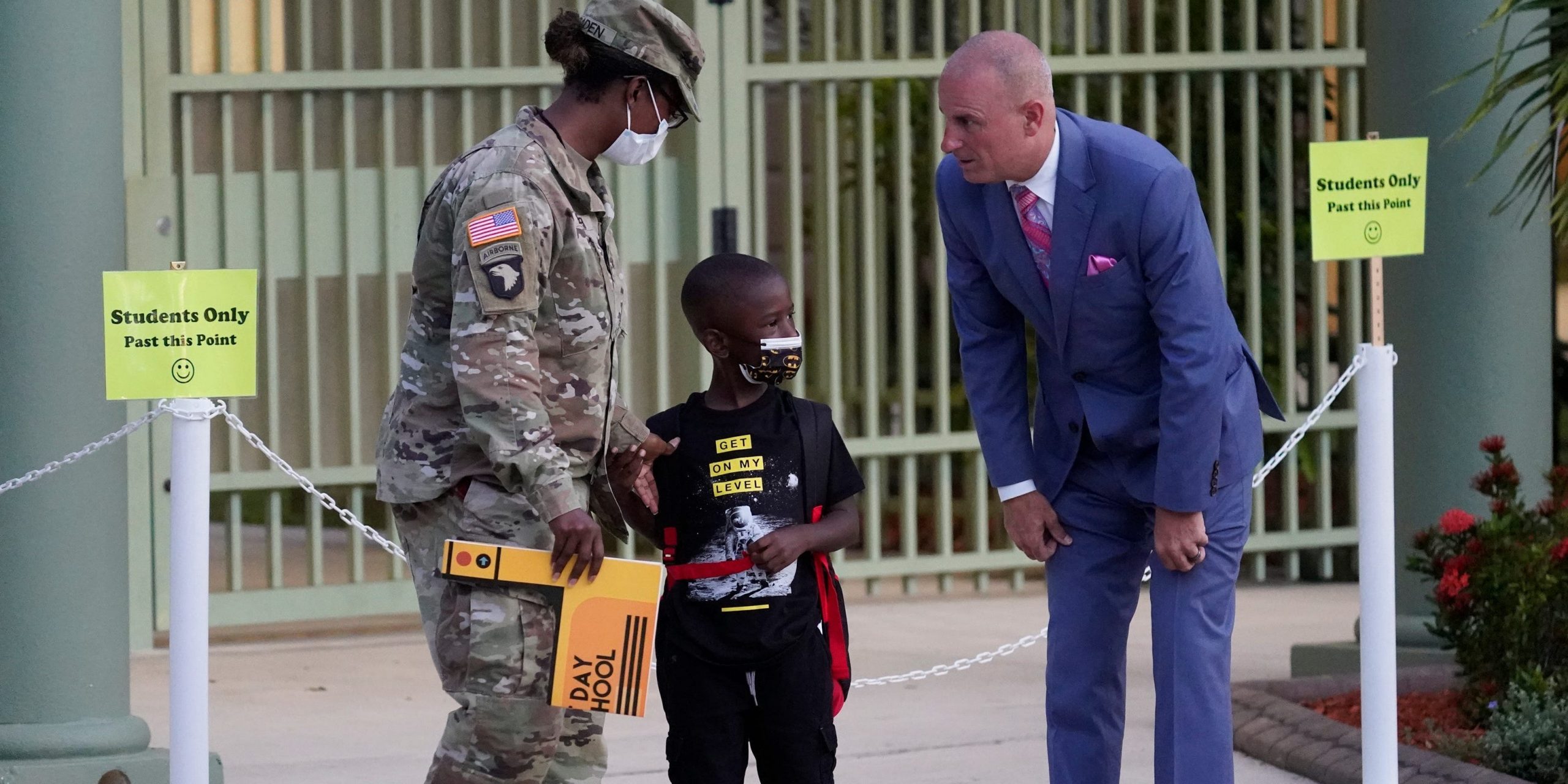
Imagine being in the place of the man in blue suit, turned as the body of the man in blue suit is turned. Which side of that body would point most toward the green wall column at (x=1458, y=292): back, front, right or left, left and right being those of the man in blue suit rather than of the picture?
back

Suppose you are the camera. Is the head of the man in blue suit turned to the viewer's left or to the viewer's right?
to the viewer's left

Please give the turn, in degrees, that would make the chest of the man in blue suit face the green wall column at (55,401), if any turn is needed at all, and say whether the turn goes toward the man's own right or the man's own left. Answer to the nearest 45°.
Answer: approximately 45° to the man's own right

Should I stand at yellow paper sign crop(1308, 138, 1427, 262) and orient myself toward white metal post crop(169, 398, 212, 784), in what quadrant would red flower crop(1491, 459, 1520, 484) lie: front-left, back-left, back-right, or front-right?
back-right

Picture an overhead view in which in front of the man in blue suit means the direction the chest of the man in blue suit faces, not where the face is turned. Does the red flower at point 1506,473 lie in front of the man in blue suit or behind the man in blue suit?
behind

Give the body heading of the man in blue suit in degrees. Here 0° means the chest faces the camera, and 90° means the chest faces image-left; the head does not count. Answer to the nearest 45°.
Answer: approximately 45°

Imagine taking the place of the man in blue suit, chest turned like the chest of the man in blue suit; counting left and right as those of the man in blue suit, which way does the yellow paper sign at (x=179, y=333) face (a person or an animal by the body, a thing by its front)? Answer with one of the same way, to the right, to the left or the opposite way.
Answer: to the left

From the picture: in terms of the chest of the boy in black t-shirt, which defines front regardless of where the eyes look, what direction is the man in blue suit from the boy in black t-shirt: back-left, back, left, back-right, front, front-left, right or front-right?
left

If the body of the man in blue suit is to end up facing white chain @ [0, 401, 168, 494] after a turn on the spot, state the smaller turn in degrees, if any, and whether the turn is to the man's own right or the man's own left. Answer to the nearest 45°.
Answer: approximately 45° to the man's own right

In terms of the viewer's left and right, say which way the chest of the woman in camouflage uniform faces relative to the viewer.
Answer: facing to the right of the viewer
